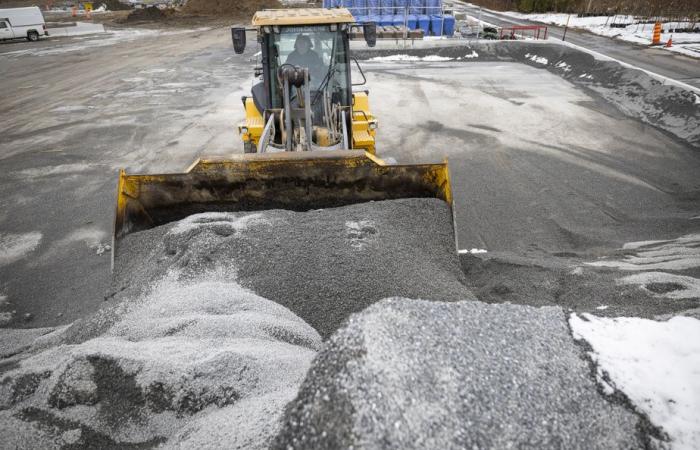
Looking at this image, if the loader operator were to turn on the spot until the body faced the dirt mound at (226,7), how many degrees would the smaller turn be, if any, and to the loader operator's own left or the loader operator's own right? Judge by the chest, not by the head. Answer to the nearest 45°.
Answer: approximately 180°

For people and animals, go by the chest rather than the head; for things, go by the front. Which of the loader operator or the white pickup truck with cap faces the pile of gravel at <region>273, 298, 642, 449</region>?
the loader operator

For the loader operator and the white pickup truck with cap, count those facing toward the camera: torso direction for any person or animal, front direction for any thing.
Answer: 1

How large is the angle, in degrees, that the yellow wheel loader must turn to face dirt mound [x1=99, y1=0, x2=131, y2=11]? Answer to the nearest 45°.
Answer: approximately 180°

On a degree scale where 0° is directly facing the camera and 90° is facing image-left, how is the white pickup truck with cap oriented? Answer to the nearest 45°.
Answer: approximately 90°

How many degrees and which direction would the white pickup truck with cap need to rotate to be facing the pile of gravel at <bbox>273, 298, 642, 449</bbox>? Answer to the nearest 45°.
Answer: approximately 90° to its left

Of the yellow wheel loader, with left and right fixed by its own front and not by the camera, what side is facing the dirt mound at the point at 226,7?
back

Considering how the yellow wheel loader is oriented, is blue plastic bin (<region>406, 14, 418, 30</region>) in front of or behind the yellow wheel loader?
behind

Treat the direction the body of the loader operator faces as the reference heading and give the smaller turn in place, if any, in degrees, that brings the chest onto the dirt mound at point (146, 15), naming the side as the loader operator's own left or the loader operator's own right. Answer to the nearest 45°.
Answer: approximately 180°
